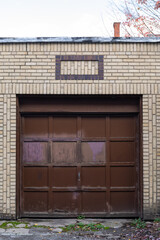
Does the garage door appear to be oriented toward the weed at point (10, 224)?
no

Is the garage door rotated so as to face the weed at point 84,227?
yes

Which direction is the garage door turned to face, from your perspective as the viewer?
facing the viewer

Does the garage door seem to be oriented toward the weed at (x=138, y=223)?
no

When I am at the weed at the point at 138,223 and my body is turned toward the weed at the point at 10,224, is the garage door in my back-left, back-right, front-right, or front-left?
front-right

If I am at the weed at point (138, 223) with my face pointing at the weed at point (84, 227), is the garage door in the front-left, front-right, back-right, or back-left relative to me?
front-right

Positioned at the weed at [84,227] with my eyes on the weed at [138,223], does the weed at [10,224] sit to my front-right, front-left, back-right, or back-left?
back-left
